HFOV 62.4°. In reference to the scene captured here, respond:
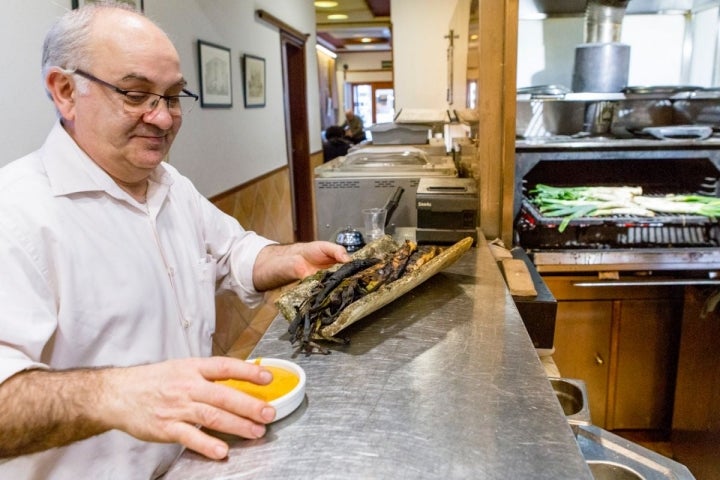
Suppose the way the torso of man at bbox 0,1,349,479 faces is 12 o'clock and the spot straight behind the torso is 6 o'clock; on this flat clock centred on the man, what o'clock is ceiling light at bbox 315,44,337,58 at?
The ceiling light is roughly at 8 o'clock from the man.

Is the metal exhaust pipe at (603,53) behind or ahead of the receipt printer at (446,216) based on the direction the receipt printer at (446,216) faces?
behind

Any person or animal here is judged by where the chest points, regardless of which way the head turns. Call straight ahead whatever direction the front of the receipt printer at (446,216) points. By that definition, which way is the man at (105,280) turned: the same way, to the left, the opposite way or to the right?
to the left

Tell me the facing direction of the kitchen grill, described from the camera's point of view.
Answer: facing the viewer

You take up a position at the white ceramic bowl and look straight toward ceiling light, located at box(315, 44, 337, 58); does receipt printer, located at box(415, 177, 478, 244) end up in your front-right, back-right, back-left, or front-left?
front-right

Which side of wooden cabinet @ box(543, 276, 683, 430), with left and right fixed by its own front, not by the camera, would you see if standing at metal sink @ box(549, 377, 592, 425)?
front

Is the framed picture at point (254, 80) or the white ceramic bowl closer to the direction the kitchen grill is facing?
the white ceramic bowl

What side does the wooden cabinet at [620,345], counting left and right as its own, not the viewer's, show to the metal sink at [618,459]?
front

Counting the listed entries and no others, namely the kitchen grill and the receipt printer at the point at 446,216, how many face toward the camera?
2

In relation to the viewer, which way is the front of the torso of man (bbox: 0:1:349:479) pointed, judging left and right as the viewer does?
facing the viewer and to the right of the viewer

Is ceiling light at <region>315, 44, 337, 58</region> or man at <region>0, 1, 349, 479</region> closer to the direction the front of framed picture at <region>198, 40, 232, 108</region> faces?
the man

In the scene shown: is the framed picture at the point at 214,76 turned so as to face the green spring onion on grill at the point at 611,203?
yes

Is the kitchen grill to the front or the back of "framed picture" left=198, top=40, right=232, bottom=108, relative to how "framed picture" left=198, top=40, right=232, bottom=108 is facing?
to the front

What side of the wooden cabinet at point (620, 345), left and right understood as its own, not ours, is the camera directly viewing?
front

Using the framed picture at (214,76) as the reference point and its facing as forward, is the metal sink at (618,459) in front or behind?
in front

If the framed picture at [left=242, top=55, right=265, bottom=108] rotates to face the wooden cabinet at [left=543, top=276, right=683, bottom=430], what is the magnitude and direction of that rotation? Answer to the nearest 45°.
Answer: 0° — it already faces it

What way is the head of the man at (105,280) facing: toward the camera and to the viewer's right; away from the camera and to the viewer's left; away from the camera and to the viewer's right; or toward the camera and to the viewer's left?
toward the camera and to the viewer's right
